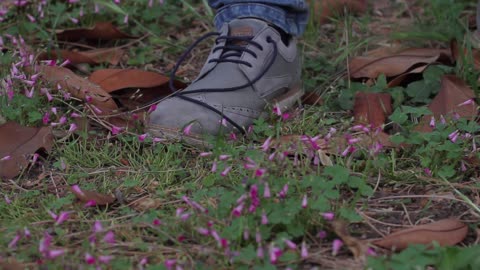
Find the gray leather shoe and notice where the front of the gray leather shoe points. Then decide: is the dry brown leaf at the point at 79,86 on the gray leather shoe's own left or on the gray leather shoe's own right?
on the gray leather shoe's own right

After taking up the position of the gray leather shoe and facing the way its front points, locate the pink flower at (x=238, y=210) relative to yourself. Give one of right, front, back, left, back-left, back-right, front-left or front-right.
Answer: front-left

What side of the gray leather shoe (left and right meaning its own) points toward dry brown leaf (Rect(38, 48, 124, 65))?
right

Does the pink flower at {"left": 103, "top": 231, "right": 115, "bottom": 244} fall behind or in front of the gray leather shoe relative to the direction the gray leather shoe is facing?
in front

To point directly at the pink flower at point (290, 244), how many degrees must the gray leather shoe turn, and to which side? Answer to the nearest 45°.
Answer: approximately 45° to its left

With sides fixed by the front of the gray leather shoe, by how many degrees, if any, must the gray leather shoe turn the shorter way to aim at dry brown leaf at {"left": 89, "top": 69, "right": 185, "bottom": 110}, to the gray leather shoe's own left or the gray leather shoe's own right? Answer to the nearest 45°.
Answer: approximately 90° to the gray leather shoe's own right

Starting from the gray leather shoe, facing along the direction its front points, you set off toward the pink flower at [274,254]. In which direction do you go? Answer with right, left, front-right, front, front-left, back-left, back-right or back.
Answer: front-left

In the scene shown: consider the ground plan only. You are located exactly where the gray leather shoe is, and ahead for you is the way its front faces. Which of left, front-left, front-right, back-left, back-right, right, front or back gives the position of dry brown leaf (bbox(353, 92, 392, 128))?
back-left

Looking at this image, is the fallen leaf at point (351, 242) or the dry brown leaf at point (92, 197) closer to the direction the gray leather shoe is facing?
the dry brown leaf

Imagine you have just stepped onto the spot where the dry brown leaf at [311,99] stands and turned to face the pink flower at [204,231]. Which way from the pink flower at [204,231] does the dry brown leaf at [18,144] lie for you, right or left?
right

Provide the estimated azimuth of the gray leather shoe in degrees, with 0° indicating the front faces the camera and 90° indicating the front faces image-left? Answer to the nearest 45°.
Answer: approximately 45°

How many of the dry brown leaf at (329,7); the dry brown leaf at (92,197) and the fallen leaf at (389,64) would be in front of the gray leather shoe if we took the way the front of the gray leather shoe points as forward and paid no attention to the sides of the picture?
1

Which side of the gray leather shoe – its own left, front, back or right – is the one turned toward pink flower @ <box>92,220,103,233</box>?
front
